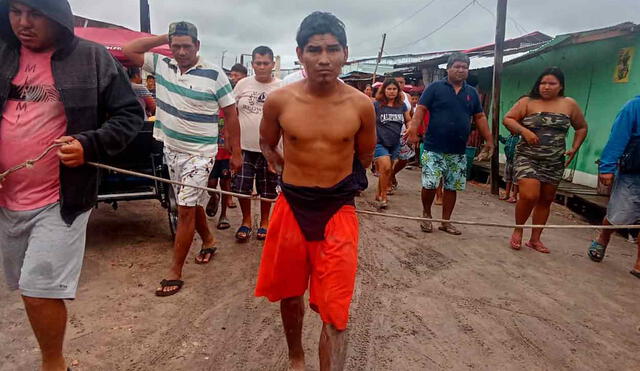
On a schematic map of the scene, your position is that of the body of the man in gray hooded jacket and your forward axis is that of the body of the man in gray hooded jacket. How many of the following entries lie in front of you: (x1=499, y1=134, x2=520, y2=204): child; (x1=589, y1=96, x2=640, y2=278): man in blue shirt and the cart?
0

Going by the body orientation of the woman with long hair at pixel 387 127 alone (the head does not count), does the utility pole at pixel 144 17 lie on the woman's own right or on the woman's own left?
on the woman's own right

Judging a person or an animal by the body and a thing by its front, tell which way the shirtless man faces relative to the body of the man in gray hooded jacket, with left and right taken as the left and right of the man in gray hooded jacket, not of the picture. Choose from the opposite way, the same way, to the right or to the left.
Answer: the same way

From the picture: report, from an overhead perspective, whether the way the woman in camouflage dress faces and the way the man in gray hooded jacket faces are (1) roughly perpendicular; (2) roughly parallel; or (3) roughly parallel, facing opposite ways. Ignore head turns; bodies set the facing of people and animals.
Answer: roughly parallel

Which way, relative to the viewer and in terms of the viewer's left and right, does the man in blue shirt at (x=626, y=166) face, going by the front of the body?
facing the viewer and to the left of the viewer

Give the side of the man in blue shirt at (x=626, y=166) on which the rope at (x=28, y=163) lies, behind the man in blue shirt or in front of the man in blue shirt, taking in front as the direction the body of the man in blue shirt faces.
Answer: in front

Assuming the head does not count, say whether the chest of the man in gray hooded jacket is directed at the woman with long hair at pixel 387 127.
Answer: no

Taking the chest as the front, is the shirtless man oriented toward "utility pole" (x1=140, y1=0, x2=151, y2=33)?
no

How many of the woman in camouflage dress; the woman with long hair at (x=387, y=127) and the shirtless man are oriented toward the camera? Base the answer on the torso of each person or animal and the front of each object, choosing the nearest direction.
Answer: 3

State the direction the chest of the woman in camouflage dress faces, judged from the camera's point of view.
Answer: toward the camera

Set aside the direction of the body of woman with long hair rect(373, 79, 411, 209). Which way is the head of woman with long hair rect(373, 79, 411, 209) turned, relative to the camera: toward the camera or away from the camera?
toward the camera

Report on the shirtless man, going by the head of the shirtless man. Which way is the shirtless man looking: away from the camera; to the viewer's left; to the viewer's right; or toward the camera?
toward the camera

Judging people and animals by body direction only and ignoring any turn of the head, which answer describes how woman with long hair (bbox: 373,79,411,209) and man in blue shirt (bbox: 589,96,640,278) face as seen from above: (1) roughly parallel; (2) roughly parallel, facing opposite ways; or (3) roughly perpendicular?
roughly perpendicular

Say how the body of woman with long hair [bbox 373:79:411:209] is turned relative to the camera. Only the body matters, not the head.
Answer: toward the camera

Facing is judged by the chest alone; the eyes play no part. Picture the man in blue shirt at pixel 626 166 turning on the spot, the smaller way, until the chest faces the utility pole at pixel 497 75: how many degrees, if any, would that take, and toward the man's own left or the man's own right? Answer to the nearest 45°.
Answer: approximately 90° to the man's own right

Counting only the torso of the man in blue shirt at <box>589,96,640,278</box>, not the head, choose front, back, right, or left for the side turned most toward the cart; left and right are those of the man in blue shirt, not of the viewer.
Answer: front

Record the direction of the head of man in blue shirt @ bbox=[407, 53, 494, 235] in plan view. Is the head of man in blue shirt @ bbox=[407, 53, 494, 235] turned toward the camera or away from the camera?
toward the camera

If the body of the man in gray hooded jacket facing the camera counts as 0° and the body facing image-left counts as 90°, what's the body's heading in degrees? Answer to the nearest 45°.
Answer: approximately 45°

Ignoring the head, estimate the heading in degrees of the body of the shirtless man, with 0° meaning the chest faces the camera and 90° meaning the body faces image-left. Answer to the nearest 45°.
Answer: approximately 0°
